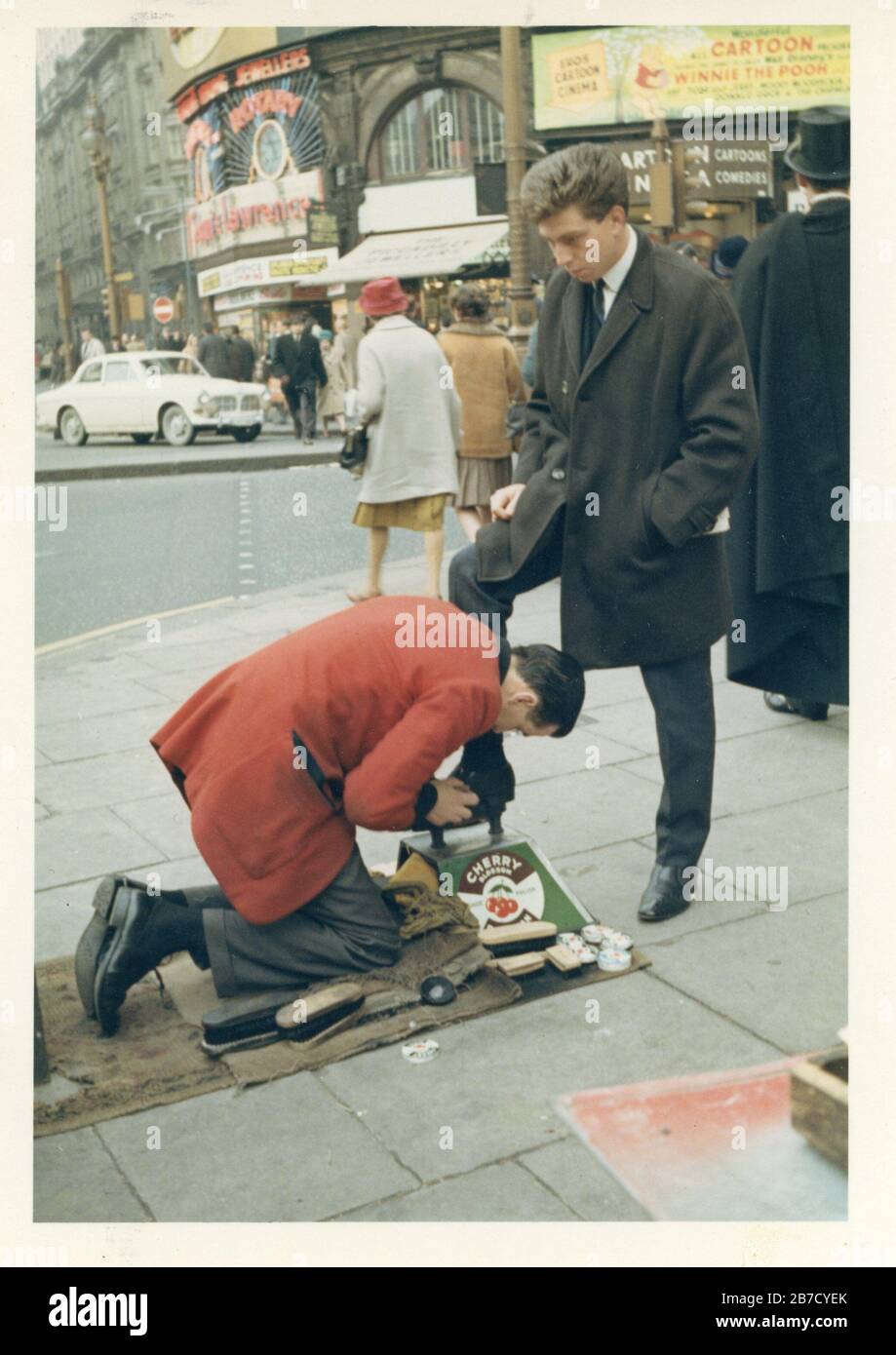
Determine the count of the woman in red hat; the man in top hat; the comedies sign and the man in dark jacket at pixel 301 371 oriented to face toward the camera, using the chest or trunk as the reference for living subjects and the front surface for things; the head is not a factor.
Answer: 2

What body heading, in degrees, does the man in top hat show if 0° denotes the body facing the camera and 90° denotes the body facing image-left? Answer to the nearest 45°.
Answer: approximately 180°

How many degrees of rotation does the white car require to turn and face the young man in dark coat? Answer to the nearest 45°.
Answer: approximately 45° to its right

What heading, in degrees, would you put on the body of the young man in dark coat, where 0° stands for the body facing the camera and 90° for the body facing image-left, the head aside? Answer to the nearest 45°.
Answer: approximately 45°

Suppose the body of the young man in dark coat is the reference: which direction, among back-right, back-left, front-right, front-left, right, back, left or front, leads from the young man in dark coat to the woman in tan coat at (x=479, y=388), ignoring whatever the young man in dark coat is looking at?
back-right

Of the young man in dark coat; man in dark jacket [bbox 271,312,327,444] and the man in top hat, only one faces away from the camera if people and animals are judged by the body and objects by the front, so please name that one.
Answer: the man in top hat

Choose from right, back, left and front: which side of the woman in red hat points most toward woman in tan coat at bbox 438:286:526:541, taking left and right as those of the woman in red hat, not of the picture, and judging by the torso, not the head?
front

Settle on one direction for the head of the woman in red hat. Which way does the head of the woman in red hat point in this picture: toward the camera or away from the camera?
away from the camera

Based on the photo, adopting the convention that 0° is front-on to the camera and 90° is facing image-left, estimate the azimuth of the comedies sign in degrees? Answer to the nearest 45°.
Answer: approximately 0°

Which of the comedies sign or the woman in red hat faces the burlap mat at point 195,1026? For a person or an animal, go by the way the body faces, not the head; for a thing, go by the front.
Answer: the comedies sign
